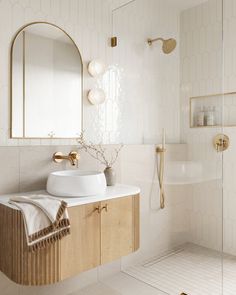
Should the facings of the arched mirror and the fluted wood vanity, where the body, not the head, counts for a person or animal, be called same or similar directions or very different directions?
same or similar directions

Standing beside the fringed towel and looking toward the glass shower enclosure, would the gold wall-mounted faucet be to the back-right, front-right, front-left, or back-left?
front-left

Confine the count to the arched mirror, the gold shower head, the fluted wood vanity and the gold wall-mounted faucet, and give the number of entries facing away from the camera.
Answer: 0

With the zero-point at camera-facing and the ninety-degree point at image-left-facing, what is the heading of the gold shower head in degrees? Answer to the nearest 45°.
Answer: approximately 315°

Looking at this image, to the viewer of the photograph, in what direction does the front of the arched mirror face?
facing the viewer and to the right of the viewer

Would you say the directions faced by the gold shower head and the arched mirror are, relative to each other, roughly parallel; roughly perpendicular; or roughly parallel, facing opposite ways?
roughly parallel
